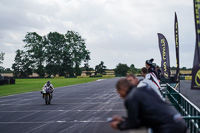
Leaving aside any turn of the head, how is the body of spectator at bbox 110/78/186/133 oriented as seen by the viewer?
to the viewer's left

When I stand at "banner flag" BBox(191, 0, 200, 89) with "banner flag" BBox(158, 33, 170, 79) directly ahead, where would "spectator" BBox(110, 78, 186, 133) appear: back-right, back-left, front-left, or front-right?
back-left

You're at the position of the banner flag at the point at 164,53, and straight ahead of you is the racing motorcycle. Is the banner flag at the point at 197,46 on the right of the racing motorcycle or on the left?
left

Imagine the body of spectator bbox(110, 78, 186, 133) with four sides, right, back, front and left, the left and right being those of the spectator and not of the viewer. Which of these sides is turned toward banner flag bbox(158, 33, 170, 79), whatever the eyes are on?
right

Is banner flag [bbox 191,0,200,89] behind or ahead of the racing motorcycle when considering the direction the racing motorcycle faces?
ahead

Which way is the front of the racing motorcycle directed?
toward the camera

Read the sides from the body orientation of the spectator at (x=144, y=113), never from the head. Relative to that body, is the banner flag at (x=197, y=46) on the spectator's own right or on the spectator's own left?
on the spectator's own right

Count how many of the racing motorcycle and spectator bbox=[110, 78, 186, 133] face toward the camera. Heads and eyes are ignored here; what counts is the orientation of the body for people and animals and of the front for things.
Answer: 1

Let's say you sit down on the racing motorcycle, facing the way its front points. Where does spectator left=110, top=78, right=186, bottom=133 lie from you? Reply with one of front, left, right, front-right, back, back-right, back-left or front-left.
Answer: front

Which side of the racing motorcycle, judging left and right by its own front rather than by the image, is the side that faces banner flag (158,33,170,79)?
left

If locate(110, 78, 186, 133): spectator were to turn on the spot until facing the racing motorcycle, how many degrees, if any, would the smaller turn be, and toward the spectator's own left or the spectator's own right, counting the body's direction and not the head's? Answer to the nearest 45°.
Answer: approximately 45° to the spectator's own right
